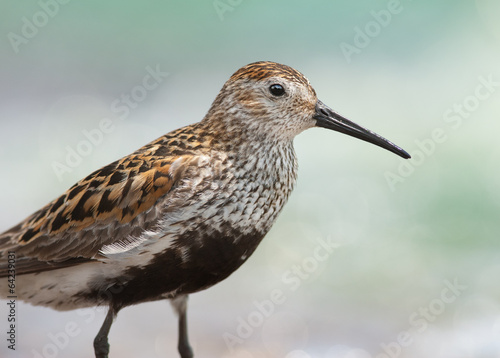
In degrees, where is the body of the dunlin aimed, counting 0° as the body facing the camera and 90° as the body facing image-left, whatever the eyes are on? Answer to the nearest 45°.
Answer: approximately 270°
